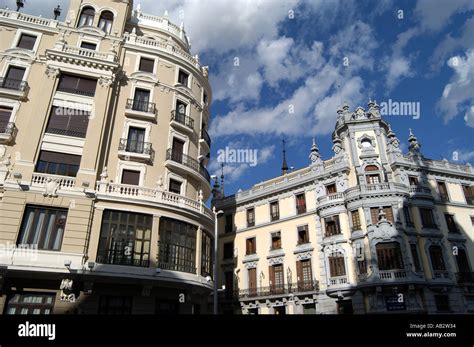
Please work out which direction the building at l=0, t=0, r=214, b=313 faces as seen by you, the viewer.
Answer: facing the viewer

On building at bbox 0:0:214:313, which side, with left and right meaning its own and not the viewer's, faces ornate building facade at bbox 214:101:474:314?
left
